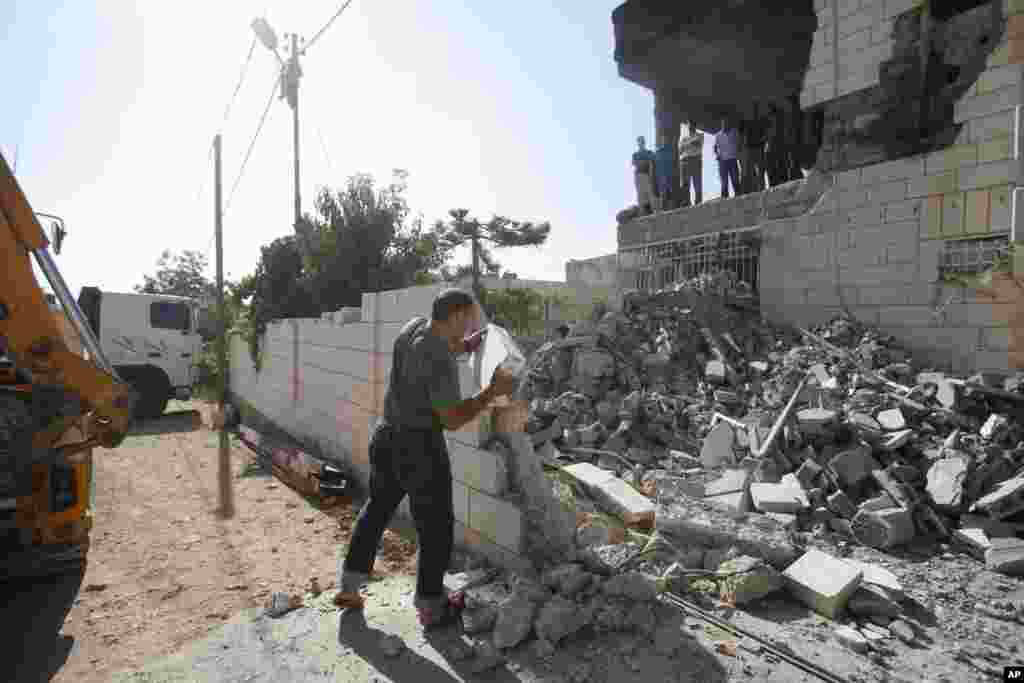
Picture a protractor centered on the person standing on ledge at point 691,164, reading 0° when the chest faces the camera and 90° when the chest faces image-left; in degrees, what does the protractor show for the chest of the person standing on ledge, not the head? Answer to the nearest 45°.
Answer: approximately 0°

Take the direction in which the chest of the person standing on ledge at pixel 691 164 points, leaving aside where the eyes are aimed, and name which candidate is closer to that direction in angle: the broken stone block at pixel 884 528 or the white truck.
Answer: the broken stone block

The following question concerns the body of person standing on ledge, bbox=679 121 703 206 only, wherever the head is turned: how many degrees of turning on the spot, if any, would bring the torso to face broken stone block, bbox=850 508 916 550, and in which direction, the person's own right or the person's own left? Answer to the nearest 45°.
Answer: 0° — they already face it
